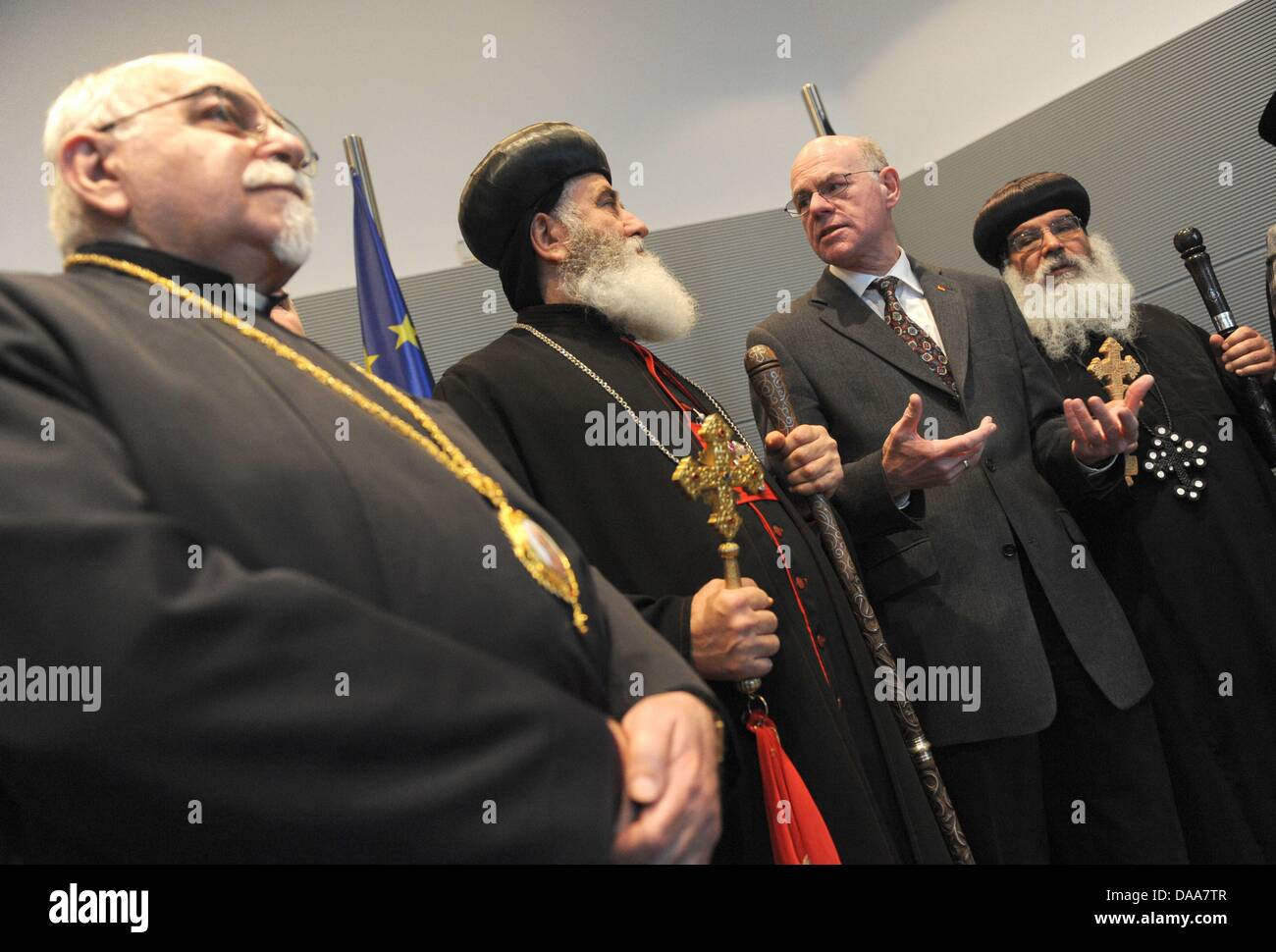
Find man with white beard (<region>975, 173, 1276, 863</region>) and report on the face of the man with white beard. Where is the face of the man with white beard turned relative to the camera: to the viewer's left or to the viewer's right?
to the viewer's left

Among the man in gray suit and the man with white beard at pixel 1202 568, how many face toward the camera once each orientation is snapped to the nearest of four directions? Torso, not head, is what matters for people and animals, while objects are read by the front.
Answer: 2

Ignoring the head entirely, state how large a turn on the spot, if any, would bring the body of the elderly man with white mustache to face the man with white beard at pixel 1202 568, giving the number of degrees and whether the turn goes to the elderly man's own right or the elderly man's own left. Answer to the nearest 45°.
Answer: approximately 90° to the elderly man's own left

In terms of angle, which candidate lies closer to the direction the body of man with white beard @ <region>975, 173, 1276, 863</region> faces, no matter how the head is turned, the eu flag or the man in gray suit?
the man in gray suit

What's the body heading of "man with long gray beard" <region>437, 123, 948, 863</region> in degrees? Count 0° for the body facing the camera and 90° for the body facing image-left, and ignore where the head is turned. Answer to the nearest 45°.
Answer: approximately 315°

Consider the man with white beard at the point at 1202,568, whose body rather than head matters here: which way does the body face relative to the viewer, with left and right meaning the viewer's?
facing the viewer

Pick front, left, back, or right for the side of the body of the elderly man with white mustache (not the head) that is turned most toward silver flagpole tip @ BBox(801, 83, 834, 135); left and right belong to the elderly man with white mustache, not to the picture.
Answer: left

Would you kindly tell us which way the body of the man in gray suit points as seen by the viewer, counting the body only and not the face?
toward the camera

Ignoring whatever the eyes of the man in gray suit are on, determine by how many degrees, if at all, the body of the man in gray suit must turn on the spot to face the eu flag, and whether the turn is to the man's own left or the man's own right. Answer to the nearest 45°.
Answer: approximately 90° to the man's own right

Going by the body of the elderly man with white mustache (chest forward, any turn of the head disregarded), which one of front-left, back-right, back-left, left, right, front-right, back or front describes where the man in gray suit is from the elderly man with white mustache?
left

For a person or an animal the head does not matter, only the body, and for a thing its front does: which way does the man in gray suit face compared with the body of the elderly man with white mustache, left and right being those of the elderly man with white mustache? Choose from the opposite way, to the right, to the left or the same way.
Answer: to the right

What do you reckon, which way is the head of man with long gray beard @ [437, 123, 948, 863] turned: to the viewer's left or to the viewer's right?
to the viewer's right
